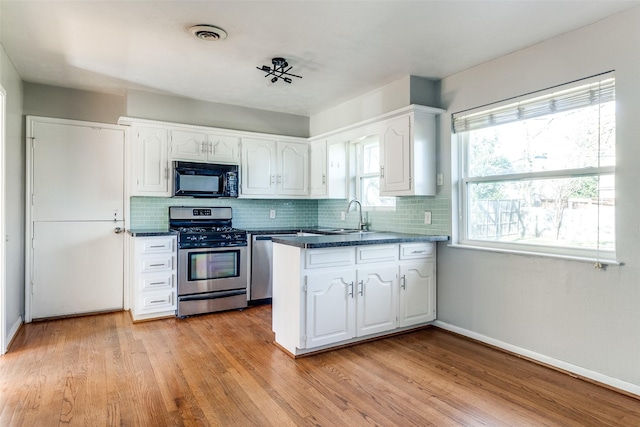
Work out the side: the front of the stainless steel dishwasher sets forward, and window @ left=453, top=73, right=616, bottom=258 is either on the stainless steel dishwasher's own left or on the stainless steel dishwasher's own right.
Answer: on the stainless steel dishwasher's own left

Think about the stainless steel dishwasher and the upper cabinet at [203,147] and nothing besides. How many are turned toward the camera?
2

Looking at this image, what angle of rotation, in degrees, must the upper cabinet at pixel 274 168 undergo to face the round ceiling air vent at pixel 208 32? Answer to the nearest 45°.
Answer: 0° — it already faces it

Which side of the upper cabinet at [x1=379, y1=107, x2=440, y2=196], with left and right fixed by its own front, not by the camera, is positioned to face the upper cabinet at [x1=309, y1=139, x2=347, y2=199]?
right

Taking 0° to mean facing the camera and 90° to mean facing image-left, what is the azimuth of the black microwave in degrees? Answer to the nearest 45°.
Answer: approximately 0°

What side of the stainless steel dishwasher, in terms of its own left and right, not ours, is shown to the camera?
front

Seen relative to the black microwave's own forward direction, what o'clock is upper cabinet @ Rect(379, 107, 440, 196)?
The upper cabinet is roughly at 10 o'clock from the black microwave.

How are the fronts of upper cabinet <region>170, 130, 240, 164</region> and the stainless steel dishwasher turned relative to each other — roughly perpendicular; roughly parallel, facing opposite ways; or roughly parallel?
roughly parallel

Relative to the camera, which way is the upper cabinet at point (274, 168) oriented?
toward the camera

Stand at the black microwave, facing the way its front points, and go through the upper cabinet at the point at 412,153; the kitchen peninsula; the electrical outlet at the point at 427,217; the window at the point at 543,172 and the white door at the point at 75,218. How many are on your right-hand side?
1
